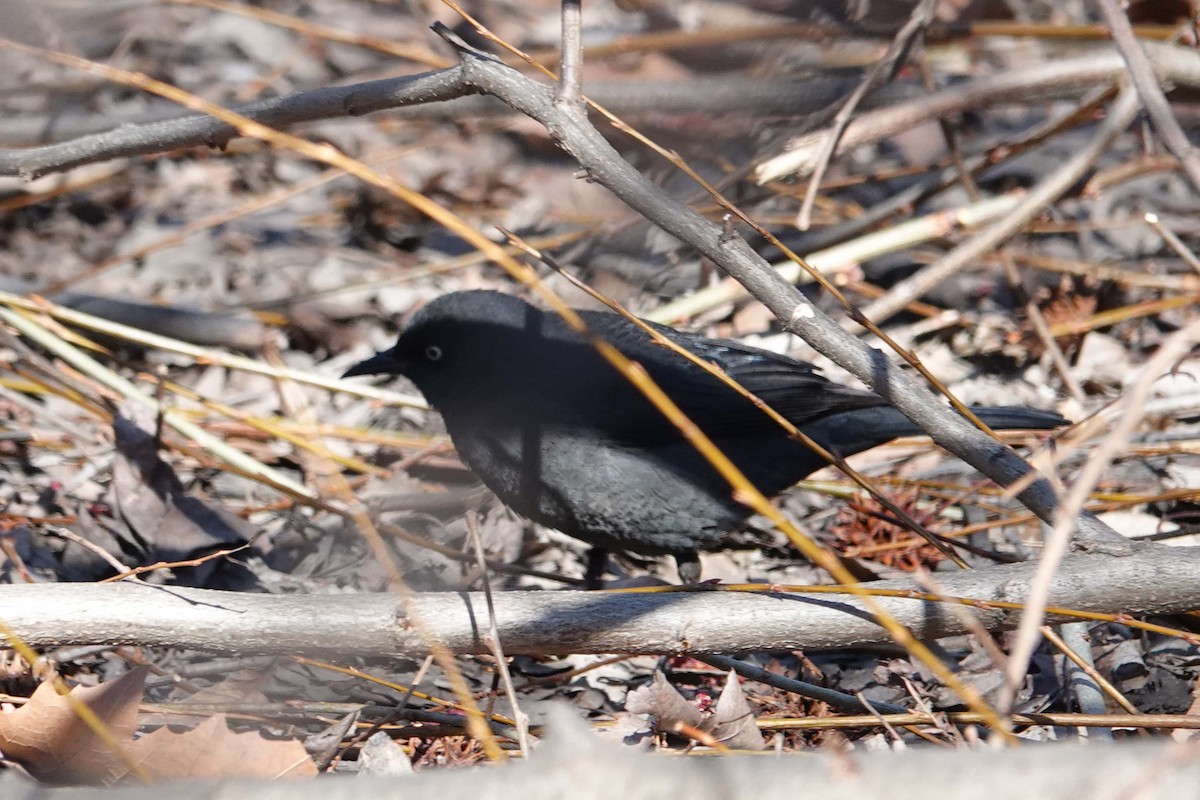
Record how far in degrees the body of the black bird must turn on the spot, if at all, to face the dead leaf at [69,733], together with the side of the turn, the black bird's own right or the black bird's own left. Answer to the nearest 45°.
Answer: approximately 45° to the black bird's own left

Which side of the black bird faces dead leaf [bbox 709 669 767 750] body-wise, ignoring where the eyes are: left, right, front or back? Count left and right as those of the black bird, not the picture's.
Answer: left

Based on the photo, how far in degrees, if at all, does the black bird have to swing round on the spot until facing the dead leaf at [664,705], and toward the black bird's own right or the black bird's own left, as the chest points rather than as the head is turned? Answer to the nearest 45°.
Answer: approximately 90° to the black bird's own left

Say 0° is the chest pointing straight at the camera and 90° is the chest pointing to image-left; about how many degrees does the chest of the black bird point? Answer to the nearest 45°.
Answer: approximately 90°
